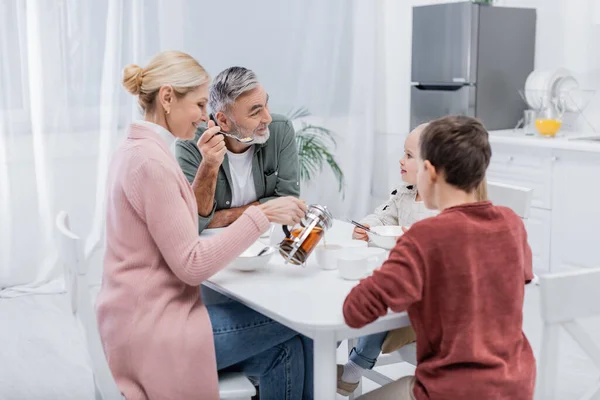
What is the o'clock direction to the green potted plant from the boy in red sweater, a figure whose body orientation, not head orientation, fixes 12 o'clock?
The green potted plant is roughly at 1 o'clock from the boy in red sweater.

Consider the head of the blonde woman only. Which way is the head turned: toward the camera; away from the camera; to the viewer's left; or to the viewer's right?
to the viewer's right

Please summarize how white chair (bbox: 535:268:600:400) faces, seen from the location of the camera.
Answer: facing away from the viewer and to the left of the viewer

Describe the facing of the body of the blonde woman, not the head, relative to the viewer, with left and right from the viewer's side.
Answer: facing to the right of the viewer

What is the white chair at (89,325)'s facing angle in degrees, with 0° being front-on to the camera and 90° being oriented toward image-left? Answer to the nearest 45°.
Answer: approximately 270°

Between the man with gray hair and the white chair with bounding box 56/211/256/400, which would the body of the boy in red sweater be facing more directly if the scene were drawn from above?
the man with gray hair

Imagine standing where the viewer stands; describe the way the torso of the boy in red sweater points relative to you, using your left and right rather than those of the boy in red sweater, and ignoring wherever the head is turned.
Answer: facing away from the viewer and to the left of the viewer

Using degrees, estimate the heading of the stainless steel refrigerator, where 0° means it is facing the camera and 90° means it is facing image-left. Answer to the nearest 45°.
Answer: approximately 45°

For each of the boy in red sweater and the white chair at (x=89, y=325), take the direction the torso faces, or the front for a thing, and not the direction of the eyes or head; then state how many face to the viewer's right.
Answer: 1
